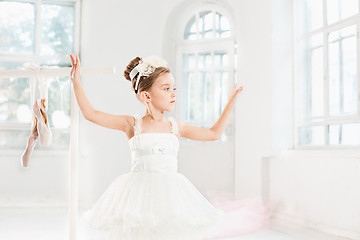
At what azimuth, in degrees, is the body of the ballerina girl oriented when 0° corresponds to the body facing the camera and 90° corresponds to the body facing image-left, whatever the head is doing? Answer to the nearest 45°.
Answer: approximately 0°

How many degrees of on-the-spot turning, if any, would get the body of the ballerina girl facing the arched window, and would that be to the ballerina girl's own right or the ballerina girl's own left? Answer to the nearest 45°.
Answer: approximately 180°

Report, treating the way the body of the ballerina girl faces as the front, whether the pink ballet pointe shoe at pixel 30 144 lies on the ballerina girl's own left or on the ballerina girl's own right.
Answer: on the ballerina girl's own right

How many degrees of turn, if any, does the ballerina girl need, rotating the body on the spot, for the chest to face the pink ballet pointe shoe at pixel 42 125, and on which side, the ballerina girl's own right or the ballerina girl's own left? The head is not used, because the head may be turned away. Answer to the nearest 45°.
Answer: approximately 90° to the ballerina girl's own right
